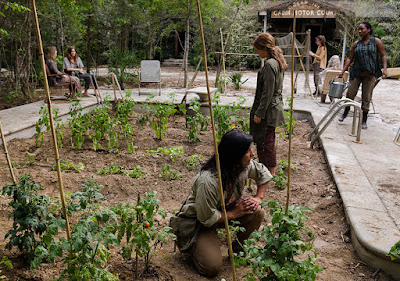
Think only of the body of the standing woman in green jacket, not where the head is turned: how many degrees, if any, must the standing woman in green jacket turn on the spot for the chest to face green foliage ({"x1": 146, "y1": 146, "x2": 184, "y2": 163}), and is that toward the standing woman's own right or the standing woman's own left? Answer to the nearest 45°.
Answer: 0° — they already face it

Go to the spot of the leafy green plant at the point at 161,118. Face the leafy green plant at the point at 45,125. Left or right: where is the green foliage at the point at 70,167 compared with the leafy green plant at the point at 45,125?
left

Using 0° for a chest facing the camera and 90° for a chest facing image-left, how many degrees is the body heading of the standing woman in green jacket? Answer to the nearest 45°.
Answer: approximately 90°

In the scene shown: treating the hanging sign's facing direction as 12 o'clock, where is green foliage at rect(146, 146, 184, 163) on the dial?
The green foliage is roughly at 12 o'clock from the hanging sign.

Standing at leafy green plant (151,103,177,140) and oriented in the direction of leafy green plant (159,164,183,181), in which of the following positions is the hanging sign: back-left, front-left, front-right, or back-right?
back-left

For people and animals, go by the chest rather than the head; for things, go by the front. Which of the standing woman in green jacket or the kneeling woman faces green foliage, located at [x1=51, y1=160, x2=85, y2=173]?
the standing woman in green jacket

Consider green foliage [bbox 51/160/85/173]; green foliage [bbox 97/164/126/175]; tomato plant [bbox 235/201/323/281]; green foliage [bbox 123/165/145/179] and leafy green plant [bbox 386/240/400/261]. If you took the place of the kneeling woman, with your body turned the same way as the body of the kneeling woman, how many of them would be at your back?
3

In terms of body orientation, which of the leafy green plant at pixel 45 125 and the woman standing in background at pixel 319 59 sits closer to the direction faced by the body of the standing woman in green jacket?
the leafy green plant
